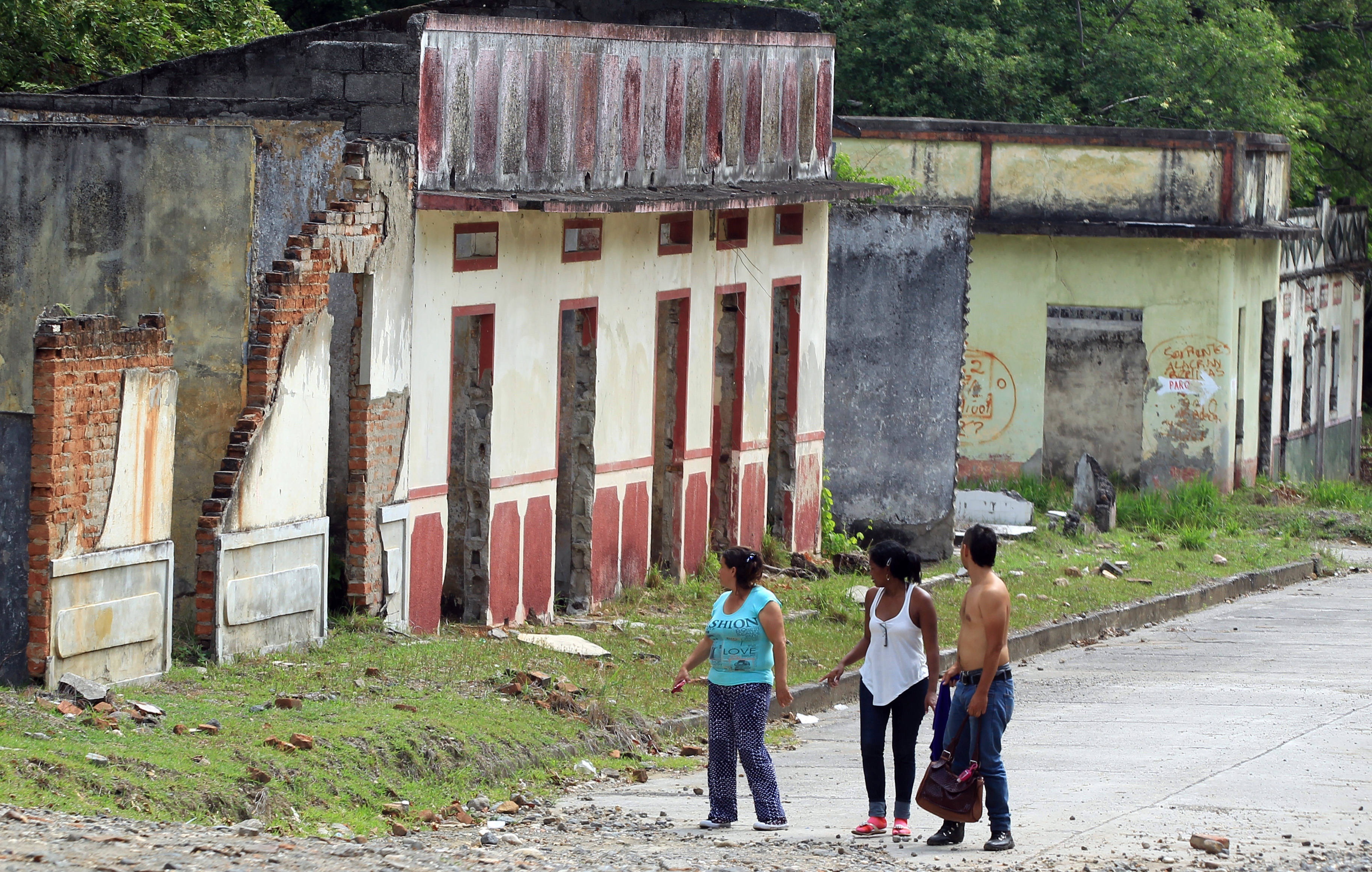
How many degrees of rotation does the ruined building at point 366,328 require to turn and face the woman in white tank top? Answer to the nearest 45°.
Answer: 0° — it already faces them

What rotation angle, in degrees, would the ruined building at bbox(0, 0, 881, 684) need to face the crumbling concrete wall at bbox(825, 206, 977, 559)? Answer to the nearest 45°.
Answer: approximately 90° to its left

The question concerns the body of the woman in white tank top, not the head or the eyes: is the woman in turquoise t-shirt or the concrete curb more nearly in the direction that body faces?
the woman in turquoise t-shirt

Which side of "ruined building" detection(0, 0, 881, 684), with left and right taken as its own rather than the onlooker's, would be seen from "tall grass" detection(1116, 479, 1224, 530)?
left

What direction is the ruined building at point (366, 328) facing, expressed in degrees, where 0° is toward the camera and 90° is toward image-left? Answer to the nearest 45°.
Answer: approximately 315°

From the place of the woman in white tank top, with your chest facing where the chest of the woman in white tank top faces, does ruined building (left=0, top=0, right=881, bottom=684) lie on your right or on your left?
on your right
